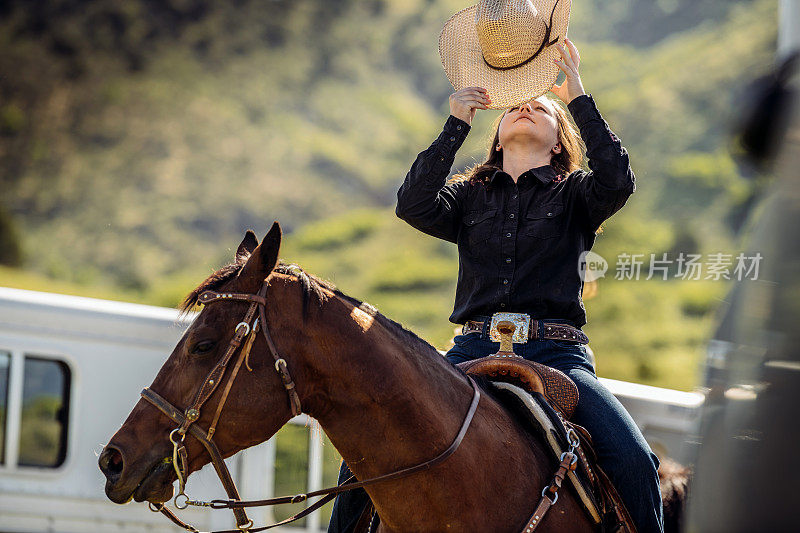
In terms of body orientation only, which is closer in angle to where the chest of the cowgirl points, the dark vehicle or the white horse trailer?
the dark vehicle

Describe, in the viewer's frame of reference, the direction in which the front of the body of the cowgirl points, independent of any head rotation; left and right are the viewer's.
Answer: facing the viewer

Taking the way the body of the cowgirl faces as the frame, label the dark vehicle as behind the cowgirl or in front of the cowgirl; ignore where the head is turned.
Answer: in front

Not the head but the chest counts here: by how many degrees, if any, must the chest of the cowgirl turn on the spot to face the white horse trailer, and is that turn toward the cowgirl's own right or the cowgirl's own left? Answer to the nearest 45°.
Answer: approximately 135° to the cowgirl's own right

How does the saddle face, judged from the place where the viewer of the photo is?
facing the viewer and to the left of the viewer

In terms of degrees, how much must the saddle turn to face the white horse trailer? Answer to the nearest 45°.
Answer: approximately 90° to its right
